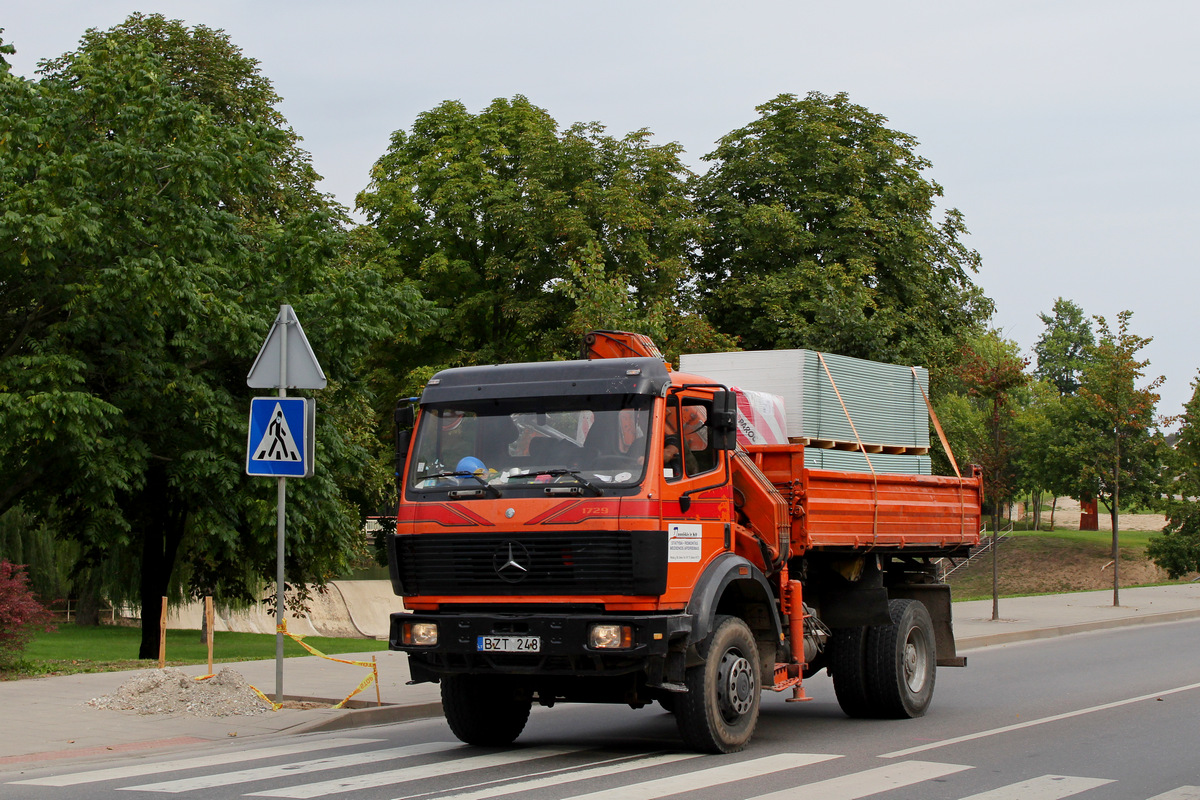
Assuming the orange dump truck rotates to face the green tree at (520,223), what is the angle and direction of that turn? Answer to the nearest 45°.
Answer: approximately 135° to its right

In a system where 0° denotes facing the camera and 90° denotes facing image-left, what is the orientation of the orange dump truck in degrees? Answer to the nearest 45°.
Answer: approximately 45°

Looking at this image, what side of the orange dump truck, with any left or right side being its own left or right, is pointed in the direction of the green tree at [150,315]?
right

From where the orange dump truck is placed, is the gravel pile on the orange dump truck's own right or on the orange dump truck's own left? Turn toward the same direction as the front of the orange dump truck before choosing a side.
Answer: on the orange dump truck's own right

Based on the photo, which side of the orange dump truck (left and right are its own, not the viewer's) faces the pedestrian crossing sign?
right

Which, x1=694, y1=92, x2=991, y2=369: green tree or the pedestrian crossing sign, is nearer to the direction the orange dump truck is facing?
the pedestrian crossing sign

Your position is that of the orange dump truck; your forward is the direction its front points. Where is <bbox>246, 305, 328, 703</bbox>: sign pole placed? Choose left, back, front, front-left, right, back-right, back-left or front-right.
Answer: right

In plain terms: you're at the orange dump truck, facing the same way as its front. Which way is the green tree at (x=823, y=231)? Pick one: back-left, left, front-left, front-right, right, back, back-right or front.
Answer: back-right
